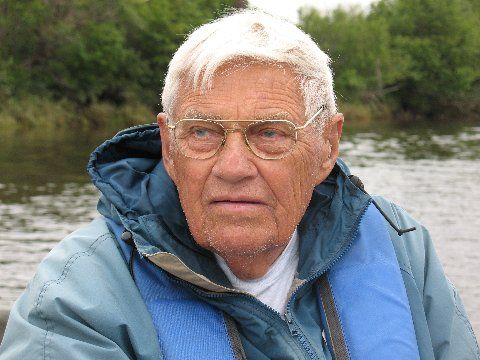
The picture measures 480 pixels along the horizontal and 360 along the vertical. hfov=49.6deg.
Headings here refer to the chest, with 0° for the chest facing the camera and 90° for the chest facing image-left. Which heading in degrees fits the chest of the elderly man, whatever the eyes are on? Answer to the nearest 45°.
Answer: approximately 0°
